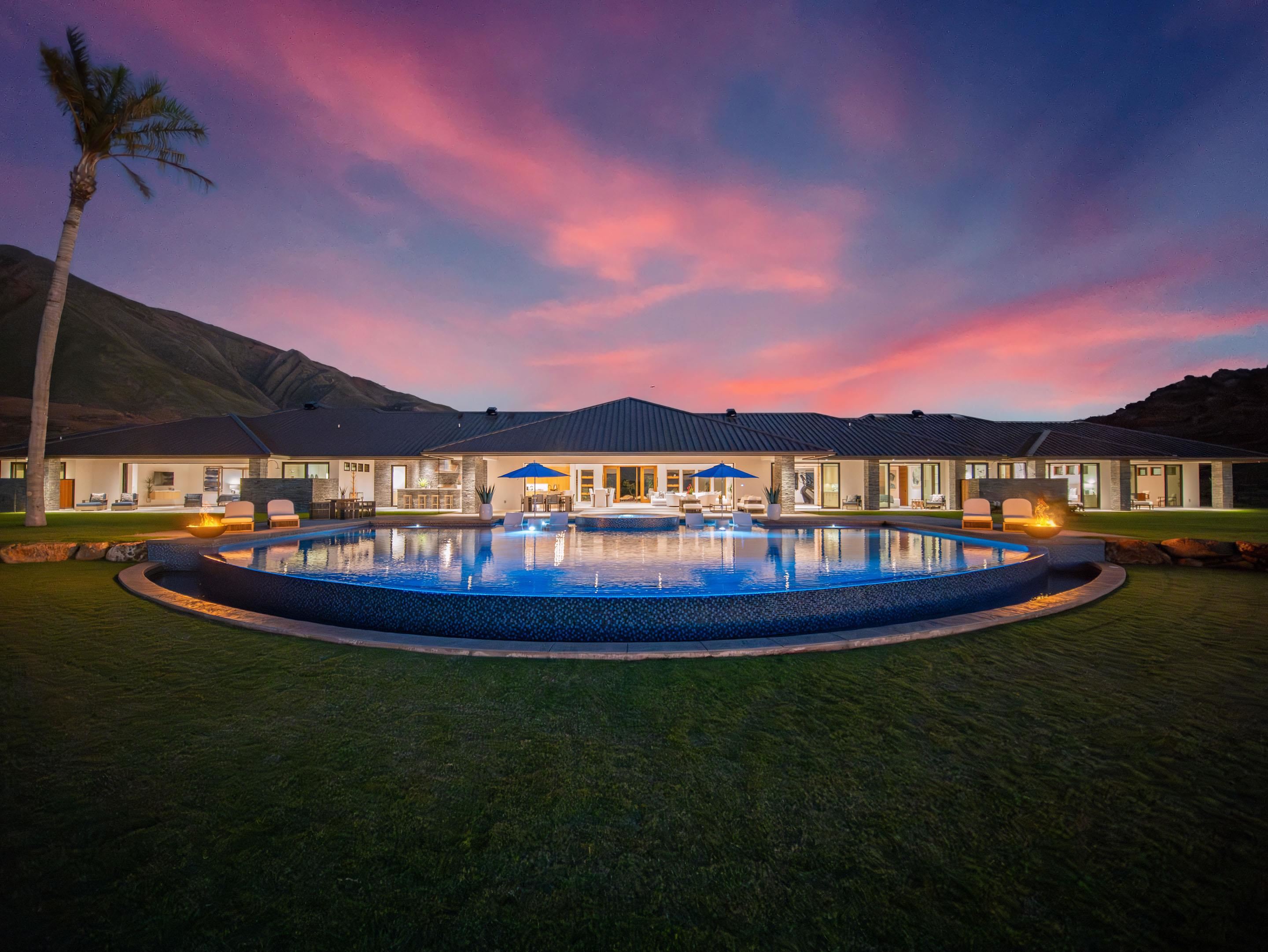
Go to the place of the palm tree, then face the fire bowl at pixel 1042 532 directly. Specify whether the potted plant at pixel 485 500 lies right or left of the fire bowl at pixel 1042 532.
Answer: left

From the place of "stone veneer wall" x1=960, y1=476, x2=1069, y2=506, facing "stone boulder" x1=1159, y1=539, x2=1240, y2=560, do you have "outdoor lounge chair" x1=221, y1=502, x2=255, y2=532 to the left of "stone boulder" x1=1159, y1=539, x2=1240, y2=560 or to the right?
right

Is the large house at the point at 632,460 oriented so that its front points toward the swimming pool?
yes

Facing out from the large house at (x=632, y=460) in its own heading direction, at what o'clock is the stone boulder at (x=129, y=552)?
The stone boulder is roughly at 1 o'clock from the large house.

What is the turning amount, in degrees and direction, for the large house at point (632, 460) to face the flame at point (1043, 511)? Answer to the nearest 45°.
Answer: approximately 45° to its left

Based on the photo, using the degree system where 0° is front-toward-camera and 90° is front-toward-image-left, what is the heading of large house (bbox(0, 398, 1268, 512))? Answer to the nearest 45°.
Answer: approximately 0°

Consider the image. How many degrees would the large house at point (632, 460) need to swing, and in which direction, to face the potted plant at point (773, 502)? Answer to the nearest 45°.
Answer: approximately 45° to its left
